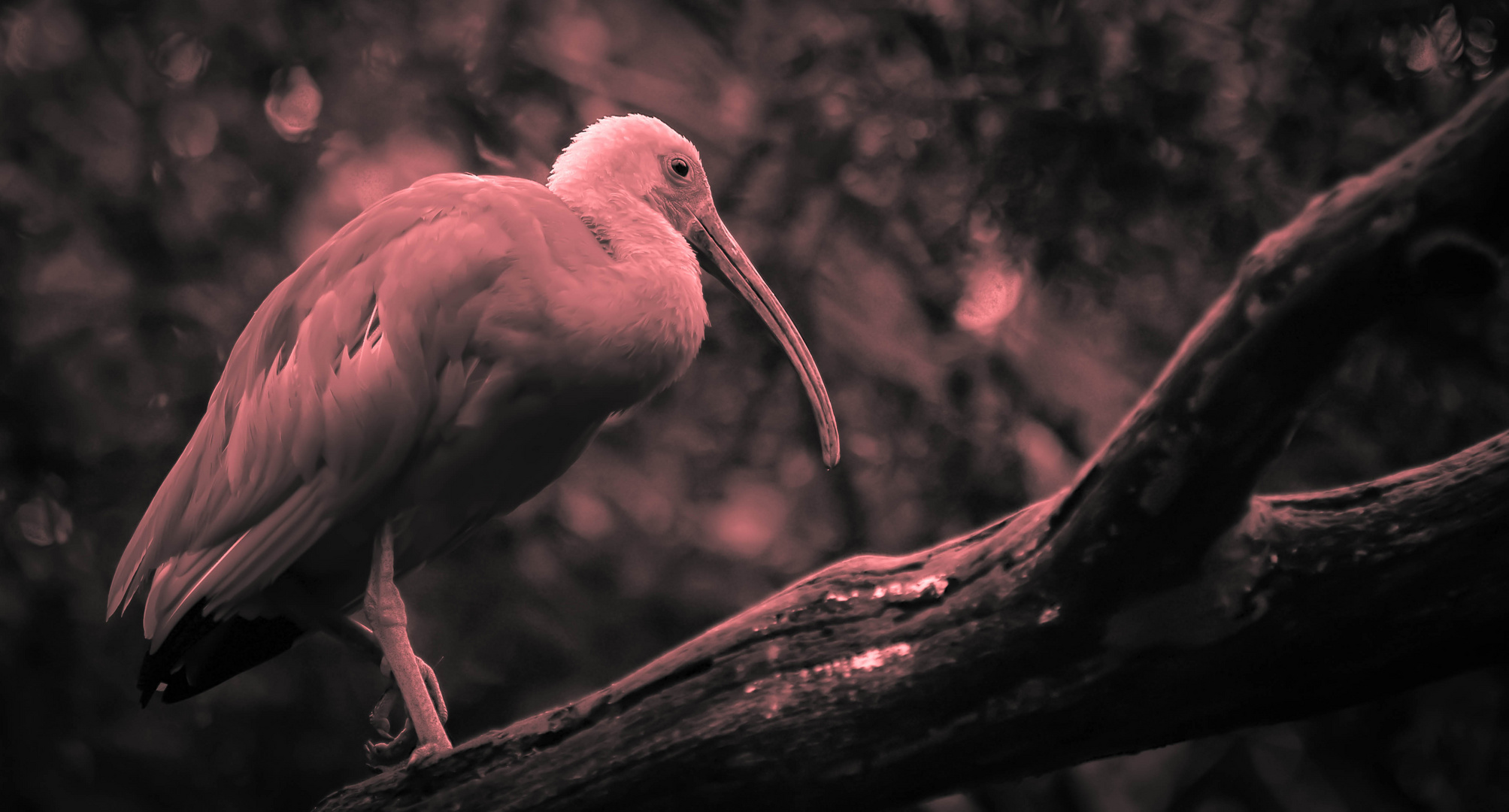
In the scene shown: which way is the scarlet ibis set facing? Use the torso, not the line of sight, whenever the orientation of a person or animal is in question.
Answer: to the viewer's right
